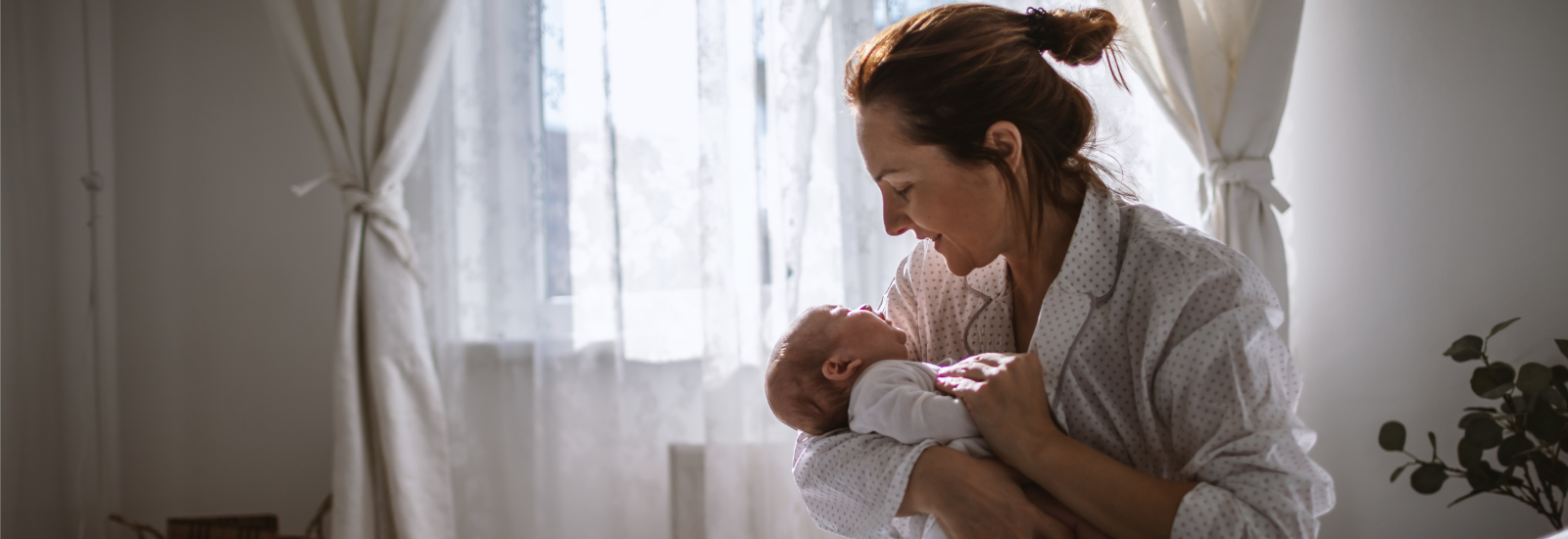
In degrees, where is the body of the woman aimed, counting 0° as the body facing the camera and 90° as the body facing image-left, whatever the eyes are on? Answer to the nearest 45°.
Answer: approximately 45°

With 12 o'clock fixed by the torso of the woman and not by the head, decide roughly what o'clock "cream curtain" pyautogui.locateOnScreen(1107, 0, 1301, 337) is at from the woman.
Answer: The cream curtain is roughly at 5 o'clock from the woman.

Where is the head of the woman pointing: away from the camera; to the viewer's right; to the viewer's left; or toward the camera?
to the viewer's left

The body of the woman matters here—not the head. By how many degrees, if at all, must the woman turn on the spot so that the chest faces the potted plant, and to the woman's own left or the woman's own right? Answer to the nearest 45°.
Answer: approximately 180°

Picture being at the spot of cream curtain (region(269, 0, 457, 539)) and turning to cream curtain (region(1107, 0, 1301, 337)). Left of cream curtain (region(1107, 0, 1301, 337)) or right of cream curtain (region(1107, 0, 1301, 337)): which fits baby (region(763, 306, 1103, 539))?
right

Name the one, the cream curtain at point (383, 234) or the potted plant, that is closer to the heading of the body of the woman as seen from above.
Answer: the cream curtain

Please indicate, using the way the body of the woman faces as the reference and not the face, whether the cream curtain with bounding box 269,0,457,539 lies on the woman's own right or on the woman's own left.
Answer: on the woman's own right
